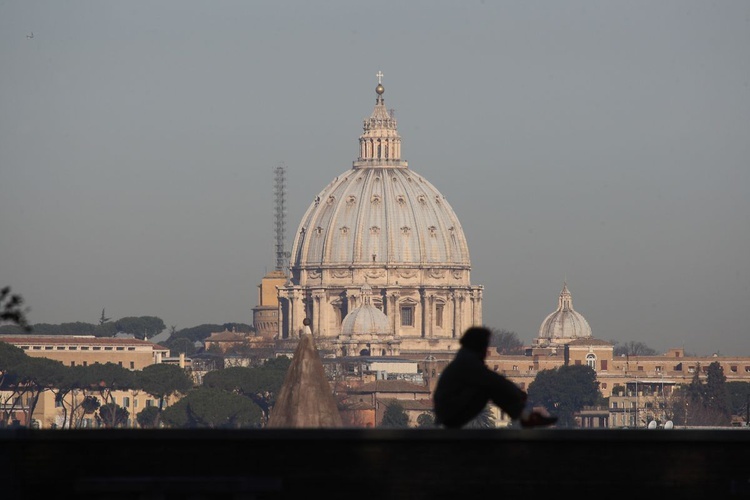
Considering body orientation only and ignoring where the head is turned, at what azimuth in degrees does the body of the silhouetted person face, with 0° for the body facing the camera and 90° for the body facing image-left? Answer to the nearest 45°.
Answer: approximately 270°
